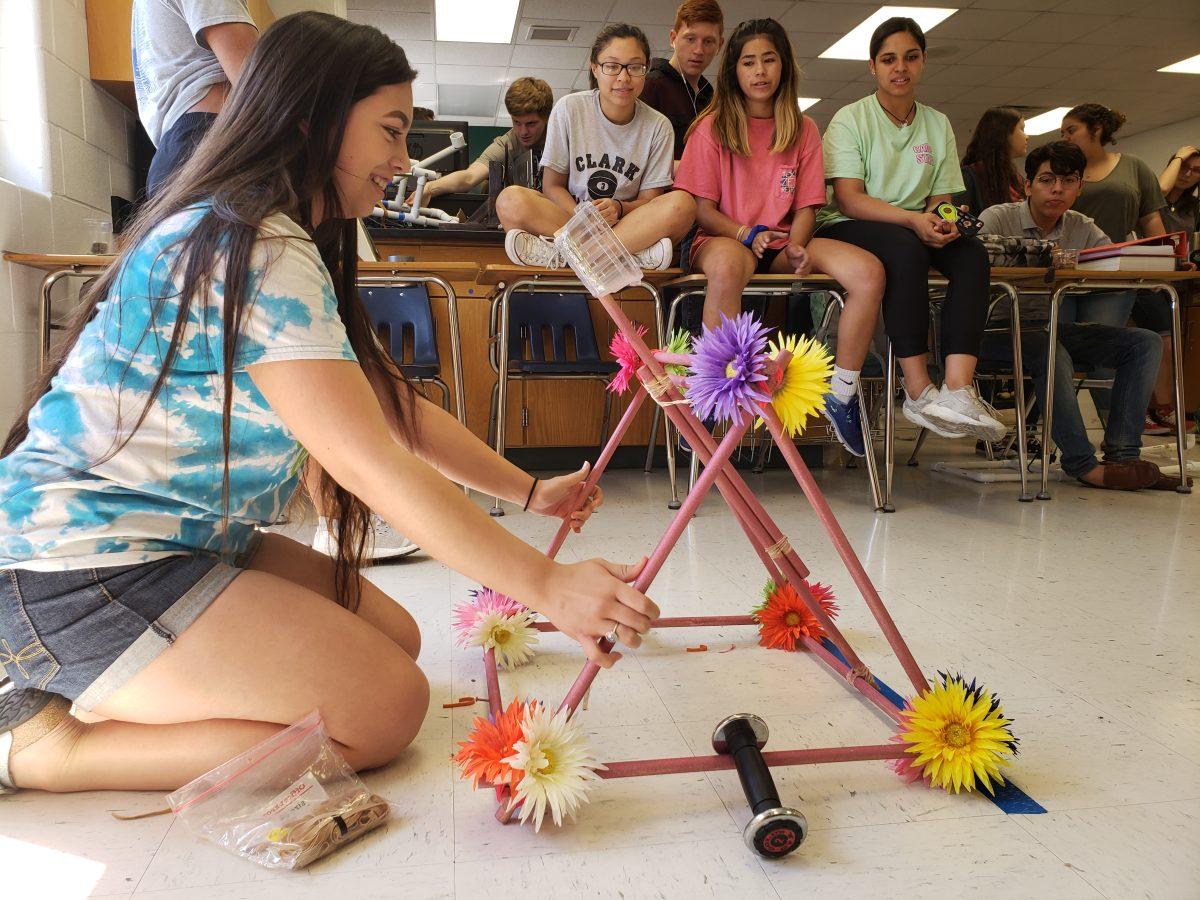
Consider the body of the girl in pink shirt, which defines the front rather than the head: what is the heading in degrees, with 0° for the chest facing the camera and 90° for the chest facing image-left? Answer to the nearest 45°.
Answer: approximately 0°

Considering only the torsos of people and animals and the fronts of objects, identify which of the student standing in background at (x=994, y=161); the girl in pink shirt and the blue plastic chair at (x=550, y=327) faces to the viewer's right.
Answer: the student standing in background

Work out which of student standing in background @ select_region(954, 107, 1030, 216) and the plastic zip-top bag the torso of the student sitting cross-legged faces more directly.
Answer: the plastic zip-top bag

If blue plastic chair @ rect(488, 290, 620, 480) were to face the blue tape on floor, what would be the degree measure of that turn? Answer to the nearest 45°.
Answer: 0° — it already faces it

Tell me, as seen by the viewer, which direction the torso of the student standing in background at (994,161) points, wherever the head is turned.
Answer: to the viewer's right

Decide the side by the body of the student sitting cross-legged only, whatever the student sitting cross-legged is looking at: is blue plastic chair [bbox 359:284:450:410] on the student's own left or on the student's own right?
on the student's own right

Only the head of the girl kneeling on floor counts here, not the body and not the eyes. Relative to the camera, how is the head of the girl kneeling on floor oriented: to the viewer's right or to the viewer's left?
to the viewer's right

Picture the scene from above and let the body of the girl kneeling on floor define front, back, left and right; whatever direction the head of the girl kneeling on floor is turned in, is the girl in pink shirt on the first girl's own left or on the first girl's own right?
on the first girl's own left
